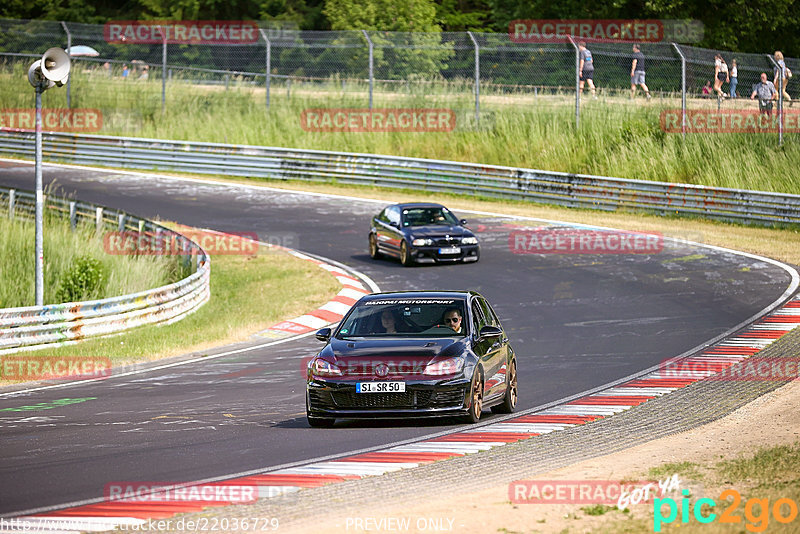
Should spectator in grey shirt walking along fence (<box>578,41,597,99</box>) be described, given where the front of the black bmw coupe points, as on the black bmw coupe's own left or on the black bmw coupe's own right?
on the black bmw coupe's own left

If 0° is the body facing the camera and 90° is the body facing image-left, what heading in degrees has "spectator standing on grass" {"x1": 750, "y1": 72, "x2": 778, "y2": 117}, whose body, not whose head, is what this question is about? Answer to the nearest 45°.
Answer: approximately 0°

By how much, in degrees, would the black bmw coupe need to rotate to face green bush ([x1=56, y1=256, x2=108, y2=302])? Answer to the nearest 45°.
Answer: approximately 90° to its right

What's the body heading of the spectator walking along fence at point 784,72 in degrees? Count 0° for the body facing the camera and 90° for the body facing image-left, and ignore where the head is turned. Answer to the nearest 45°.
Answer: approximately 45°

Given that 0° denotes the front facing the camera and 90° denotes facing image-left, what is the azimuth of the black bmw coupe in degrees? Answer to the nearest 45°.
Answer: approximately 315°
